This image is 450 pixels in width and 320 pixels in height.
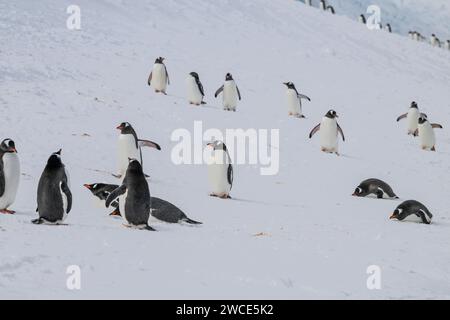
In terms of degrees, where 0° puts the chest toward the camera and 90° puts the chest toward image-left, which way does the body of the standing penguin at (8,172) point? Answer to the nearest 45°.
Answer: approximately 315°

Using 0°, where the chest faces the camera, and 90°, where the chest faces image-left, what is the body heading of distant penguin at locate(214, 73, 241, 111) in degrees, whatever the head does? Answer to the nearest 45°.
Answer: approximately 0°

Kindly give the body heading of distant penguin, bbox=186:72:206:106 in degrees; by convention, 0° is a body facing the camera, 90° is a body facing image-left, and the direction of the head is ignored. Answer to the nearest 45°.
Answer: approximately 45°

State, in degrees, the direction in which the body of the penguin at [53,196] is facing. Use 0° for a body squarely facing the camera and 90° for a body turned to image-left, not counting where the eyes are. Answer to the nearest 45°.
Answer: approximately 225°

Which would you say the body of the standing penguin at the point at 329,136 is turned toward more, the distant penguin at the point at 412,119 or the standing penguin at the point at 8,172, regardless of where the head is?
the standing penguin

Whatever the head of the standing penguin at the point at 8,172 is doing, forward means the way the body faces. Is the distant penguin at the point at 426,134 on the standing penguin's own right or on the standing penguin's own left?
on the standing penguin's own left

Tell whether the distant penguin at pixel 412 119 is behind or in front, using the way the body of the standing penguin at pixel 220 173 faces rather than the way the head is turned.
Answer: behind

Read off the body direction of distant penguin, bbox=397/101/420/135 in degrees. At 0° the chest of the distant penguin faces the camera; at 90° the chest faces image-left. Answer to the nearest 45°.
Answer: approximately 0°

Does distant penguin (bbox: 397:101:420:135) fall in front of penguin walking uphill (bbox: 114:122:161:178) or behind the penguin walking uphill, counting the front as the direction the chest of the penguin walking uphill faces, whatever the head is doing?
behind
